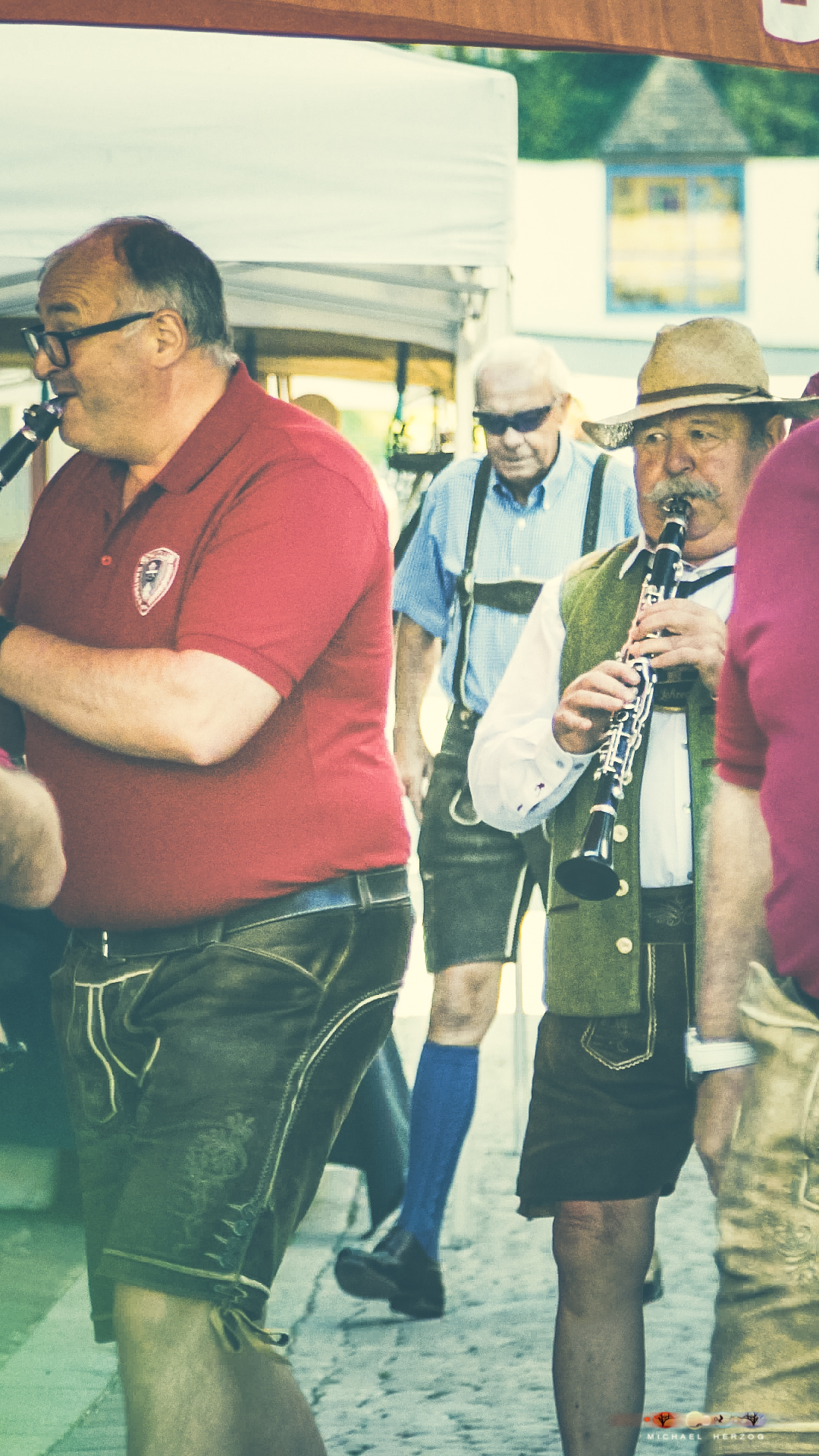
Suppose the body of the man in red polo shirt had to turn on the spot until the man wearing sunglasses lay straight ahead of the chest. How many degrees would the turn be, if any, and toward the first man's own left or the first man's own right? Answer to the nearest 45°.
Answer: approximately 135° to the first man's own right

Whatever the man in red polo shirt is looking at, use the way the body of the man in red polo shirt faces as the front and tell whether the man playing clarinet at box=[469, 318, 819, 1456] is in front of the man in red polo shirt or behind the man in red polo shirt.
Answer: behind

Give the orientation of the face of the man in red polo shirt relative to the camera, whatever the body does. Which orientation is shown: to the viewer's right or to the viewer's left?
to the viewer's left

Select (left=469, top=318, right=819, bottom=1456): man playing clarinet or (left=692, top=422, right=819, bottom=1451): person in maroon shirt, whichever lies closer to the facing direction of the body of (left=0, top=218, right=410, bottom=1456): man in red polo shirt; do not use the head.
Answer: the person in maroon shirt

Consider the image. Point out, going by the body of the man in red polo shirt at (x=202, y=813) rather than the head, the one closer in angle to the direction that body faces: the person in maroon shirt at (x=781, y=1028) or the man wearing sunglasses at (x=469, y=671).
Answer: the person in maroon shirt

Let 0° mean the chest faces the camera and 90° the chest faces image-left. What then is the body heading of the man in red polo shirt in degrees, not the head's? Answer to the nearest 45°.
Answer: approximately 45°

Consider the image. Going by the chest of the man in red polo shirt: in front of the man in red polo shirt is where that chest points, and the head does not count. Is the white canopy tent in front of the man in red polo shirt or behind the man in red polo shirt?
behind
